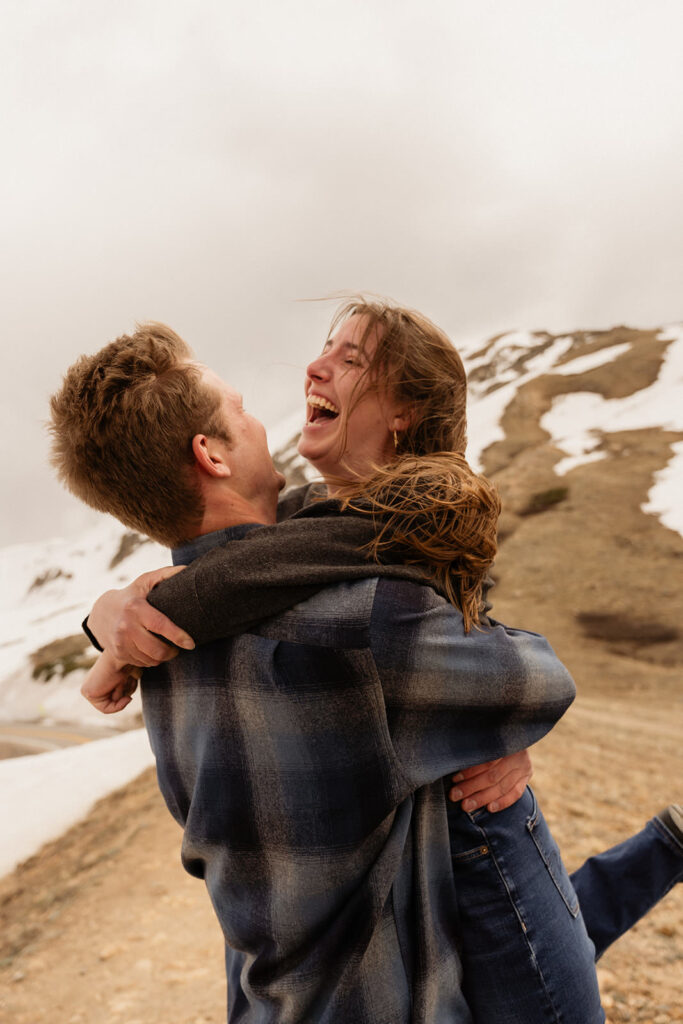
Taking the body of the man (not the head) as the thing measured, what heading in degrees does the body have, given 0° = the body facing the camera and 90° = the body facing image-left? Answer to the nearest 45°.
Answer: approximately 225°

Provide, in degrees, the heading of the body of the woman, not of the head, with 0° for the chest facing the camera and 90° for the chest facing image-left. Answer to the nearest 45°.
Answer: approximately 90°

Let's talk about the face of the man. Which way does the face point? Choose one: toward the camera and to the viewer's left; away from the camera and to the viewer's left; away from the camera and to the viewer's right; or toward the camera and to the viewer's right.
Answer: away from the camera and to the viewer's right
